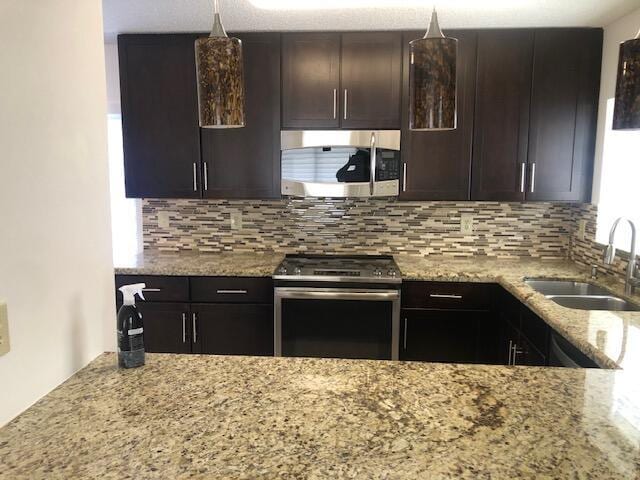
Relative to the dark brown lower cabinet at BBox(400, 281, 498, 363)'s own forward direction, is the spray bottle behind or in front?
in front

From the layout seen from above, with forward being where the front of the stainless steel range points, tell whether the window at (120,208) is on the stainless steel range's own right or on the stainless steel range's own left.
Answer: on the stainless steel range's own right

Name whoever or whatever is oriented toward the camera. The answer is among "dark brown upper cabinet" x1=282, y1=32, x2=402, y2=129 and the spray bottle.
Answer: the dark brown upper cabinet

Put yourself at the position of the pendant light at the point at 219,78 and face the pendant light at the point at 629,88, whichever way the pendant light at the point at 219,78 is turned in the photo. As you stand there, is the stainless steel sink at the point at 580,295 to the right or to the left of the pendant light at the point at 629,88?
left

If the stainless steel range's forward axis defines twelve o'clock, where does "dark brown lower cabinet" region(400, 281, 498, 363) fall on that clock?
The dark brown lower cabinet is roughly at 9 o'clock from the stainless steel range.

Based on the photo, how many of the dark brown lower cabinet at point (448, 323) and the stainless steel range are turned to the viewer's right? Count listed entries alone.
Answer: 0

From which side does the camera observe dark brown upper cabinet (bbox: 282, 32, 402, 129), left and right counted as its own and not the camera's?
front

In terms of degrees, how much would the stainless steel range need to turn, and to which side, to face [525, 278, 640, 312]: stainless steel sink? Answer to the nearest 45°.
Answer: approximately 90° to its left

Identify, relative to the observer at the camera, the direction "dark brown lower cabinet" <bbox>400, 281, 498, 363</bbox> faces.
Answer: facing the viewer

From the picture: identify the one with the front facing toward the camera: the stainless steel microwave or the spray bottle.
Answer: the stainless steel microwave

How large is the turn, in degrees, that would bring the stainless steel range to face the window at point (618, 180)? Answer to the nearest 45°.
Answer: approximately 90° to its left

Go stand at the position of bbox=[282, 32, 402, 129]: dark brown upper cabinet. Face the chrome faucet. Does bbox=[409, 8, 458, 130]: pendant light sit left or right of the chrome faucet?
right
